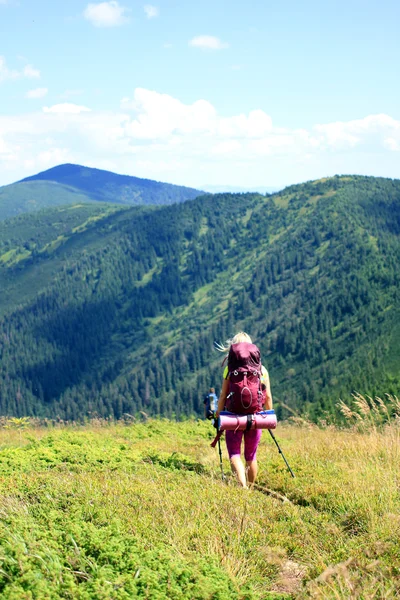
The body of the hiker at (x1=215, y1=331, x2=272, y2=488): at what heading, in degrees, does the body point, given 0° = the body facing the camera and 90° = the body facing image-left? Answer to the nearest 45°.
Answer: approximately 180°
